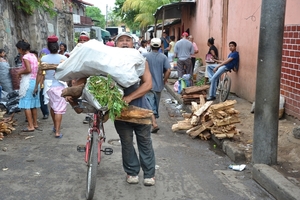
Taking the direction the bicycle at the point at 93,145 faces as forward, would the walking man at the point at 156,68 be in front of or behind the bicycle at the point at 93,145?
behind

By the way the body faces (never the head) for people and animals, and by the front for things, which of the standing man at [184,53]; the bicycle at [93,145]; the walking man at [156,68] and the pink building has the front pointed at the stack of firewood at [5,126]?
the pink building

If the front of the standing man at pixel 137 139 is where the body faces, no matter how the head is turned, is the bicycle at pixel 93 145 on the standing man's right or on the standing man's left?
on the standing man's right

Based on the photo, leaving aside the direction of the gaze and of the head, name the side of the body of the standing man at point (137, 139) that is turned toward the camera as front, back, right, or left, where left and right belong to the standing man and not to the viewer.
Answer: front

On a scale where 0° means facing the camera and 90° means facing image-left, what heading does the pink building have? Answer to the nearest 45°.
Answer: approximately 45°

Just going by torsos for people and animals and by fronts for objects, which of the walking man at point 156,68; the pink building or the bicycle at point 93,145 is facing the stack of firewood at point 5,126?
the pink building

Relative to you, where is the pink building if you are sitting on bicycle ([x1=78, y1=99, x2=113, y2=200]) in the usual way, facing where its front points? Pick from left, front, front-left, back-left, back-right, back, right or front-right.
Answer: back-left
